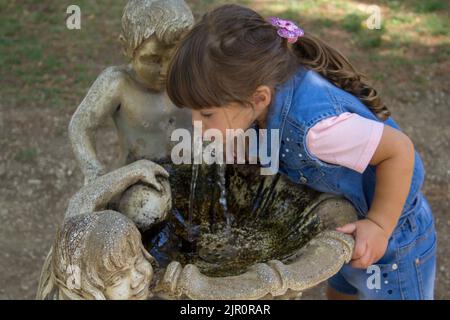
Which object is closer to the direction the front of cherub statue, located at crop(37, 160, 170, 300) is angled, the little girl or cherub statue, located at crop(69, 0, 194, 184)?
the little girl

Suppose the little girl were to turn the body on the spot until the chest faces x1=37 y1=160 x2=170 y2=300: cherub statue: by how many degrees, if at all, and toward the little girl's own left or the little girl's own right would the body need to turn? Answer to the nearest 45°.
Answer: approximately 45° to the little girl's own left

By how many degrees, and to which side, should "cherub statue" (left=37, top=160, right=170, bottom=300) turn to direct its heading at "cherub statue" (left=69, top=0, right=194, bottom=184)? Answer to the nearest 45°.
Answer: approximately 135° to its left

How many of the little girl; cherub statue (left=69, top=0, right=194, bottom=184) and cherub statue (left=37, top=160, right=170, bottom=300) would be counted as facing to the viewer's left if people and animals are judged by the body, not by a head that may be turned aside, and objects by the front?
1

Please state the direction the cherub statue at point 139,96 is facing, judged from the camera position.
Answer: facing the viewer and to the right of the viewer

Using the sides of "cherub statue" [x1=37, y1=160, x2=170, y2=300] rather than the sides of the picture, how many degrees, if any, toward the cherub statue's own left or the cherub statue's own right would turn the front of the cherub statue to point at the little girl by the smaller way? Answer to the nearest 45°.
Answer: approximately 90° to the cherub statue's own left

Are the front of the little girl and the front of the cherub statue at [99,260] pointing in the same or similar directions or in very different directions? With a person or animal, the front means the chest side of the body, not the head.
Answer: very different directions

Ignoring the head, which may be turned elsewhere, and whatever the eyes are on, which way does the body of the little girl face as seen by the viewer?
to the viewer's left

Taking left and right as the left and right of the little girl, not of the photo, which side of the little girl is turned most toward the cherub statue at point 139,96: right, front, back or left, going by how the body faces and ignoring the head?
front

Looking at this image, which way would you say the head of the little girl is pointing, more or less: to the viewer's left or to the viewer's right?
to the viewer's left

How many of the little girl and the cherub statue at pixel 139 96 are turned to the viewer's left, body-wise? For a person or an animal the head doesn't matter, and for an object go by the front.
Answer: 1
